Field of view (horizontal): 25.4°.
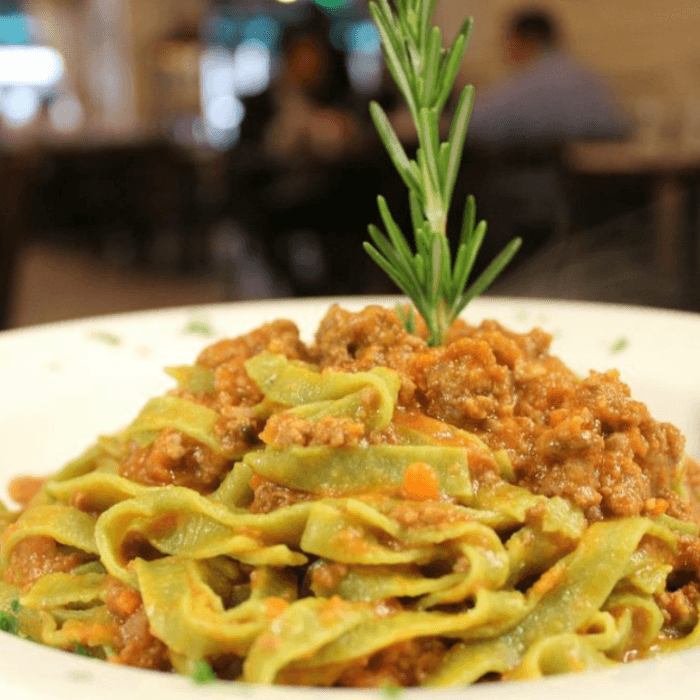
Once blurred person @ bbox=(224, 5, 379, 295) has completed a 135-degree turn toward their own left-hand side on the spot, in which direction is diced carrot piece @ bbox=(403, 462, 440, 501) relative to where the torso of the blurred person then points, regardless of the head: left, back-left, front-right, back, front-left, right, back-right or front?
back-right

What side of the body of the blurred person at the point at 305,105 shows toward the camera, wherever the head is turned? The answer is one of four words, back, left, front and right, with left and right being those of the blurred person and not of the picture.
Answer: front

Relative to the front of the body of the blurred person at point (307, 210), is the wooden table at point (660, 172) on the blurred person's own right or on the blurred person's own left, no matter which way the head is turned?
on the blurred person's own left

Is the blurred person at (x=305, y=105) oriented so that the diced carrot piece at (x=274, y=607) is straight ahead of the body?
yes

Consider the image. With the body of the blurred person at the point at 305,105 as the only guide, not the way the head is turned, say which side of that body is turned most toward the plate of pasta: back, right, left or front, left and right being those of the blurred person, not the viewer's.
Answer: front

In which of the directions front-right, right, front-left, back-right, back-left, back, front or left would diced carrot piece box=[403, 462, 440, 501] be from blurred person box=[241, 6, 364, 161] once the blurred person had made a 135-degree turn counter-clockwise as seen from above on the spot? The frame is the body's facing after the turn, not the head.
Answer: back-right

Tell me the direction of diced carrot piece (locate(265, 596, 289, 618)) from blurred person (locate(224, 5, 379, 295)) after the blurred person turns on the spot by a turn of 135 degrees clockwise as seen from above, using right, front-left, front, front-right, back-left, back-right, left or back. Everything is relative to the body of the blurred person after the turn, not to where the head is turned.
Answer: back-left

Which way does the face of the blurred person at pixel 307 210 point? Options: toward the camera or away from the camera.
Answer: toward the camera
